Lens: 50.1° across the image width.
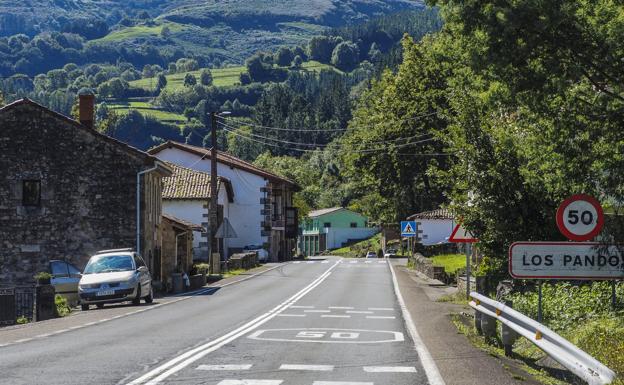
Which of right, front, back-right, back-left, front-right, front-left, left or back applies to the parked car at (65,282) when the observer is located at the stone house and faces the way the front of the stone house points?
right

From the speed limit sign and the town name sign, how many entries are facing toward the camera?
2

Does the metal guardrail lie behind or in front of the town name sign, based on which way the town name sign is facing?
in front

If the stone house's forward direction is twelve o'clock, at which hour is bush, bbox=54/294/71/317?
The bush is roughly at 3 o'clock from the stone house.

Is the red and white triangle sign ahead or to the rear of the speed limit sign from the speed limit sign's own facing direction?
to the rear

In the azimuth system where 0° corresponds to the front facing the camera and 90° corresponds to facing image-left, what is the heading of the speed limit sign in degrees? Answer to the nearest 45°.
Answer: approximately 0°

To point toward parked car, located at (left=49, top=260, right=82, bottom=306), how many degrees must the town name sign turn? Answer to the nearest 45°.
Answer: approximately 135° to its right

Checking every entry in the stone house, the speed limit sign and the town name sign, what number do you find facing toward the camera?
2

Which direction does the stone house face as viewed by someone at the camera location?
facing to the right of the viewer
